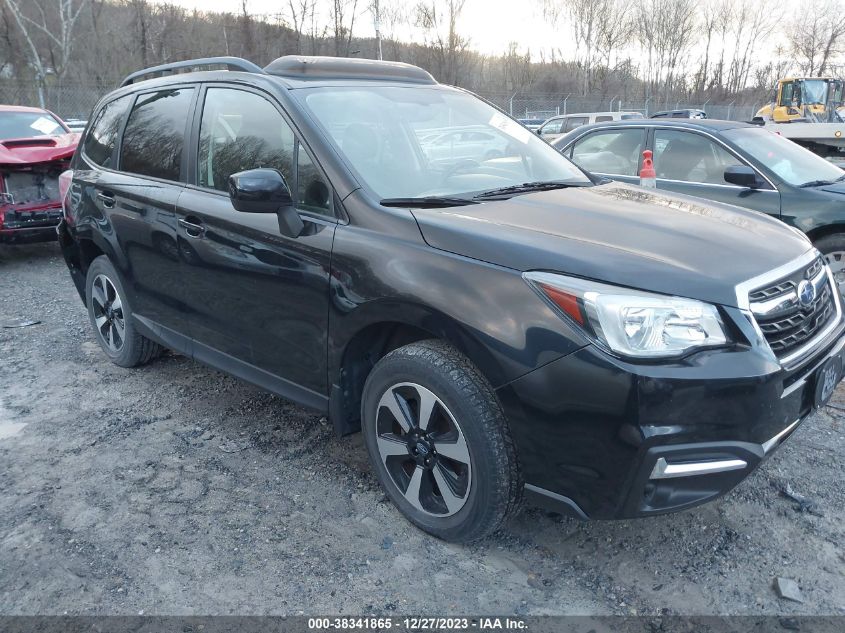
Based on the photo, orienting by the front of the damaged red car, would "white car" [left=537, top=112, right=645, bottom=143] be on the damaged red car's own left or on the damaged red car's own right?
on the damaged red car's own left

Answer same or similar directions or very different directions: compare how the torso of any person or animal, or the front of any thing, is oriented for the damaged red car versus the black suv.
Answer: same or similar directions

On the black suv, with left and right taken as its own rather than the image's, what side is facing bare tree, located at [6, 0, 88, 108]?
back

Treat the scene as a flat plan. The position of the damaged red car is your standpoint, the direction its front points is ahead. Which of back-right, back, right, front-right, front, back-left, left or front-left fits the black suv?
front

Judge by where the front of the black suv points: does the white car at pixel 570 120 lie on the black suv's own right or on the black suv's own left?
on the black suv's own left

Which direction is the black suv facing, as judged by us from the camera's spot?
facing the viewer and to the right of the viewer

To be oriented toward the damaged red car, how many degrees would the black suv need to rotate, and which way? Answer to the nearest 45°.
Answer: approximately 180°

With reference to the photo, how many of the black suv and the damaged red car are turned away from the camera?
0

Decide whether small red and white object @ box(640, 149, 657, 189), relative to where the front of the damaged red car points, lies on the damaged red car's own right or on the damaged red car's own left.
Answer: on the damaged red car's own left

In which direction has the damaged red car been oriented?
toward the camera
